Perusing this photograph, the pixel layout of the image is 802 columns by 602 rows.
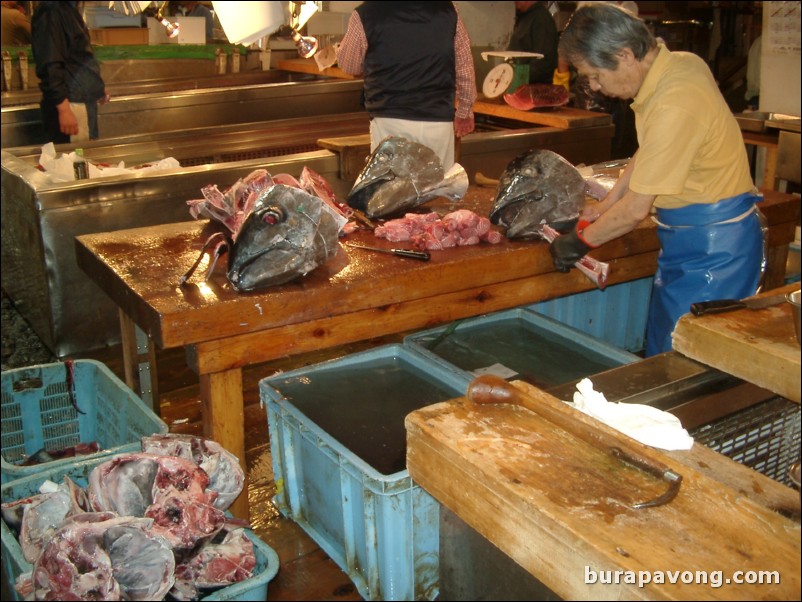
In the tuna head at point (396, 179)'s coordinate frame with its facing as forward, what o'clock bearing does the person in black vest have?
The person in black vest is roughly at 3 o'clock from the tuna head.

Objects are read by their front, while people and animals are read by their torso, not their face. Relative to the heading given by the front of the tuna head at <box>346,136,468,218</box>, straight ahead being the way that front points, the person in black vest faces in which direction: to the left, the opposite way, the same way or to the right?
to the right

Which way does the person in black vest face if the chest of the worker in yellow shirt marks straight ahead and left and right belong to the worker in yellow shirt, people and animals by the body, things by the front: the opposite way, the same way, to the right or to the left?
to the right

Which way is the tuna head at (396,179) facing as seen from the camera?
to the viewer's left

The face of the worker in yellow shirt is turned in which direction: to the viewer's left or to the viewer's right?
to the viewer's left

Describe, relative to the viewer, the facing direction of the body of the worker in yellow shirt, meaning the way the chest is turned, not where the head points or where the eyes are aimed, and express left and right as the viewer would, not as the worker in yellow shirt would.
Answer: facing to the left of the viewer

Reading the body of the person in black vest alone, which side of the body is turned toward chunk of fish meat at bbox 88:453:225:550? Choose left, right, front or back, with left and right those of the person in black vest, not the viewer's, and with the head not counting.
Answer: back

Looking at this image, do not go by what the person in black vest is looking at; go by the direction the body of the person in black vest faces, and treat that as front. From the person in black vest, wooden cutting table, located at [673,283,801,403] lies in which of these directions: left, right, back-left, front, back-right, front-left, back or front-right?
back

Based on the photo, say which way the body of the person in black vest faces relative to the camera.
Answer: away from the camera
